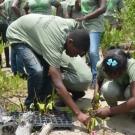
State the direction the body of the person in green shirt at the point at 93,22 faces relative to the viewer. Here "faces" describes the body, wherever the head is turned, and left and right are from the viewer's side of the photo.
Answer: facing the viewer and to the left of the viewer

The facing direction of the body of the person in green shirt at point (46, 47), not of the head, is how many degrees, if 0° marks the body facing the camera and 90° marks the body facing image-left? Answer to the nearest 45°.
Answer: approximately 270°

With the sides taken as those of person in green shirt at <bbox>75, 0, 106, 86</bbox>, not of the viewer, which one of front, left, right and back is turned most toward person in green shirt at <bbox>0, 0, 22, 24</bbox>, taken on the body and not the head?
right

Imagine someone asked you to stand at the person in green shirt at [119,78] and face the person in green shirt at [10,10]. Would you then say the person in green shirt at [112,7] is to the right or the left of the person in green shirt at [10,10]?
right

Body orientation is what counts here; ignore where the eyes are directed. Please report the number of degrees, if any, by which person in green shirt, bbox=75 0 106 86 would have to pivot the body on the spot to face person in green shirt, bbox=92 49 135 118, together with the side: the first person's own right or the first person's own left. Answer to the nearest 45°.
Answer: approximately 45° to the first person's own left

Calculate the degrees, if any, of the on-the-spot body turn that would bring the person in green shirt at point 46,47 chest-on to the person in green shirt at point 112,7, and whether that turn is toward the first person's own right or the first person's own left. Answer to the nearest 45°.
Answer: approximately 45° to the first person's own left

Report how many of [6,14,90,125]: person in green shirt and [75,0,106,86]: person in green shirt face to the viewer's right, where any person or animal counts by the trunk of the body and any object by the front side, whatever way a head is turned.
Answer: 1

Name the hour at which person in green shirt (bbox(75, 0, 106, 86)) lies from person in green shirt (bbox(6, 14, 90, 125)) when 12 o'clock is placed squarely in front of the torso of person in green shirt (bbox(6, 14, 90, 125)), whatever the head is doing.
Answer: person in green shirt (bbox(75, 0, 106, 86)) is roughly at 10 o'clock from person in green shirt (bbox(6, 14, 90, 125)).

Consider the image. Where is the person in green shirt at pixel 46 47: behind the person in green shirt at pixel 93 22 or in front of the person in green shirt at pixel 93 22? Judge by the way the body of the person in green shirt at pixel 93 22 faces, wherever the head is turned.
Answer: in front

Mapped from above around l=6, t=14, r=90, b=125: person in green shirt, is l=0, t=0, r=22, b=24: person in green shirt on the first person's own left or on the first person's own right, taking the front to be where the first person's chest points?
on the first person's own left
